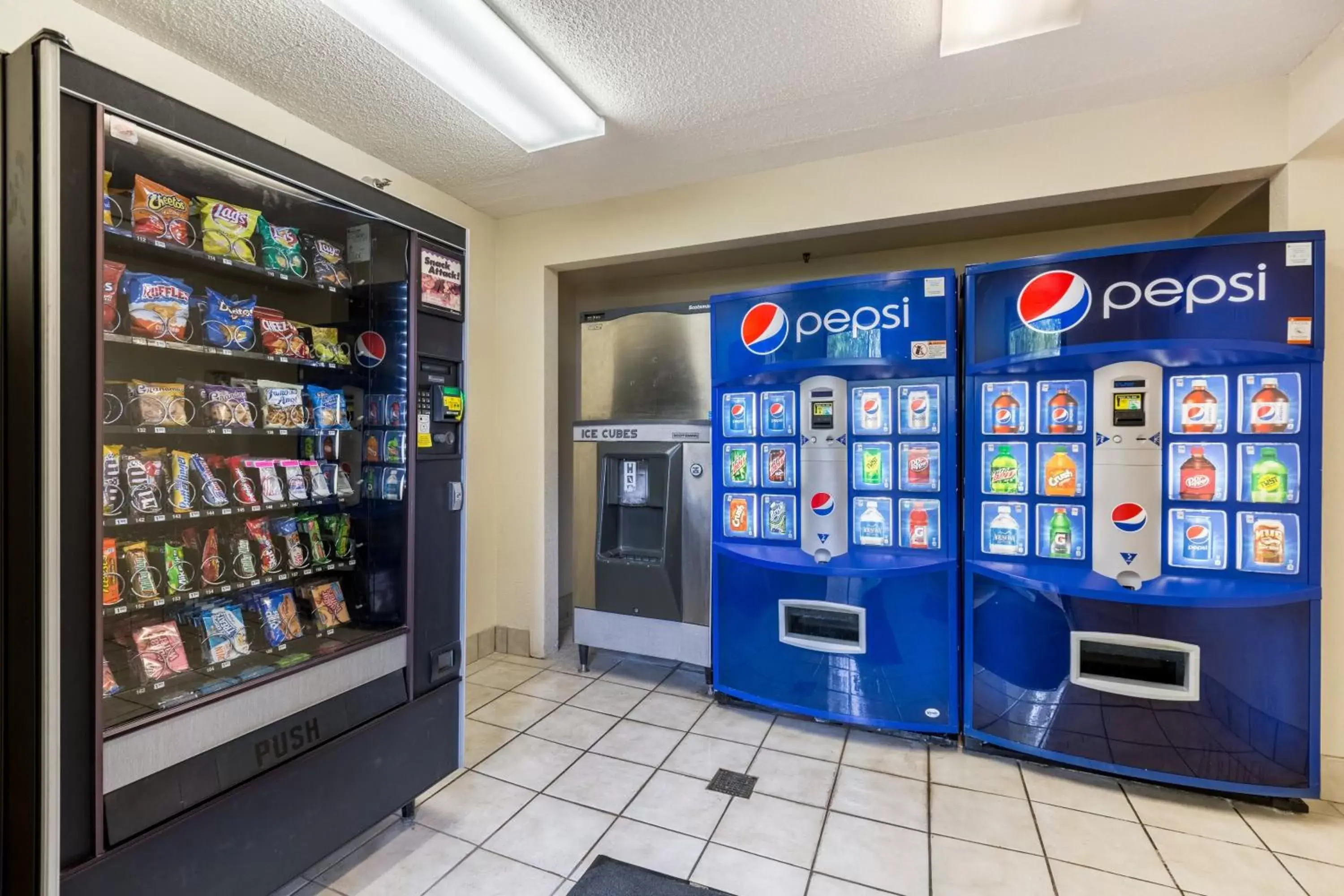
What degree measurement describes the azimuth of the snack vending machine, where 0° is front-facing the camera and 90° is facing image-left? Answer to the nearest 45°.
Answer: approximately 315°

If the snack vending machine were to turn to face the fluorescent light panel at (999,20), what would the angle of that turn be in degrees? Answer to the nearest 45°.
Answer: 0° — it already faces it

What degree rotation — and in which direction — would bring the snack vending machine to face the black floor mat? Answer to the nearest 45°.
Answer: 0° — it already faces it

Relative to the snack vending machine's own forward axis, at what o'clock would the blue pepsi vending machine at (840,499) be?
The blue pepsi vending machine is roughly at 11 o'clock from the snack vending machine.
